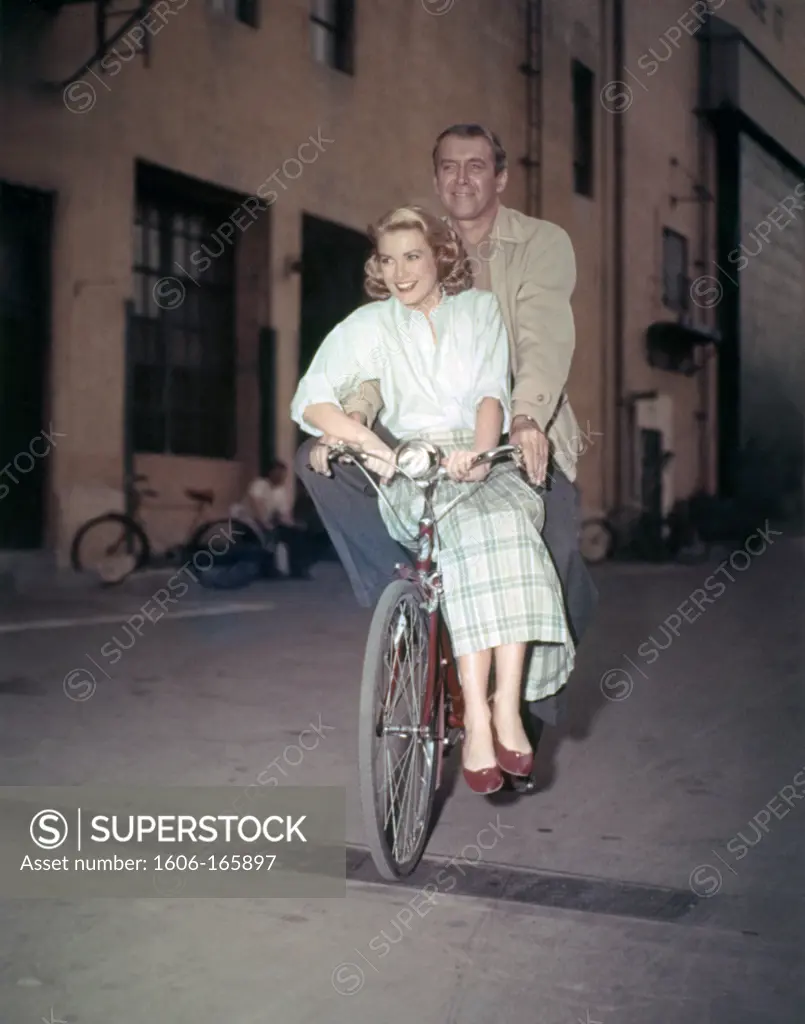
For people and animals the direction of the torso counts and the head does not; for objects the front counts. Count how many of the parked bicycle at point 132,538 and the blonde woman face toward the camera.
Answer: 1

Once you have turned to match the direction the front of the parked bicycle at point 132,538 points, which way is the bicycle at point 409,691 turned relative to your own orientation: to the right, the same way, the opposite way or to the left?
to the left

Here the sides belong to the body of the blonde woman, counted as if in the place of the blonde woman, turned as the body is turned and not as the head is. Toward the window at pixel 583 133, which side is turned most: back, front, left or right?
back

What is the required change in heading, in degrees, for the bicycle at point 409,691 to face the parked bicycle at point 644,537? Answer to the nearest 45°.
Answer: approximately 180°

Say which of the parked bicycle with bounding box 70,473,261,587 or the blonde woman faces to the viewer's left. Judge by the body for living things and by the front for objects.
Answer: the parked bicycle

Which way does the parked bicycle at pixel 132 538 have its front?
to the viewer's left

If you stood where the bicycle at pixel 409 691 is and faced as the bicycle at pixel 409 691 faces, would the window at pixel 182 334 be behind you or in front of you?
behind

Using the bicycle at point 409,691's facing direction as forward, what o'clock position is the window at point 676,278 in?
The window is roughly at 7 o'clock from the bicycle.

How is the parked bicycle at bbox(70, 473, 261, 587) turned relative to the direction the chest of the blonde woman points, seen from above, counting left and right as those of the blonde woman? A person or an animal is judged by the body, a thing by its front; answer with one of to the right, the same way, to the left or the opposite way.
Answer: to the right
